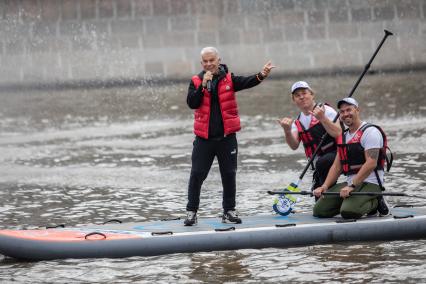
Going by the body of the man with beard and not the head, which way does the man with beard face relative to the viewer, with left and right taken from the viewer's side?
facing the viewer and to the left of the viewer

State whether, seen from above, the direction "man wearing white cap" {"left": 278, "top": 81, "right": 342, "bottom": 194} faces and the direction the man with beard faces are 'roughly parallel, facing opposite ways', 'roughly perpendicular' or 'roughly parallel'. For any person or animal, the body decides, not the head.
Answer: roughly parallel

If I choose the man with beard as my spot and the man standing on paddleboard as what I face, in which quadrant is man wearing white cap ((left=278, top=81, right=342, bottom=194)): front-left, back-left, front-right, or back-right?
front-right

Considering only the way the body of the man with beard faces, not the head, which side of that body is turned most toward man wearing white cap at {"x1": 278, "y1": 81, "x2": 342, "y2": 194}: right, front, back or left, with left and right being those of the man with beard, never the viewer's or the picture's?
right

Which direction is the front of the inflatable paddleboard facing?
to the viewer's left

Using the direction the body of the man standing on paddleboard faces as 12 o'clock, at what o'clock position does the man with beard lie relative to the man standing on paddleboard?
The man with beard is roughly at 9 o'clock from the man standing on paddleboard.

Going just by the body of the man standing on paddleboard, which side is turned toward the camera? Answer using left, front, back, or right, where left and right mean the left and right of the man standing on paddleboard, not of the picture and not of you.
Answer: front

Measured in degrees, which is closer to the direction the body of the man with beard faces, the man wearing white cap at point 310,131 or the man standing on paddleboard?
the man standing on paddleboard
